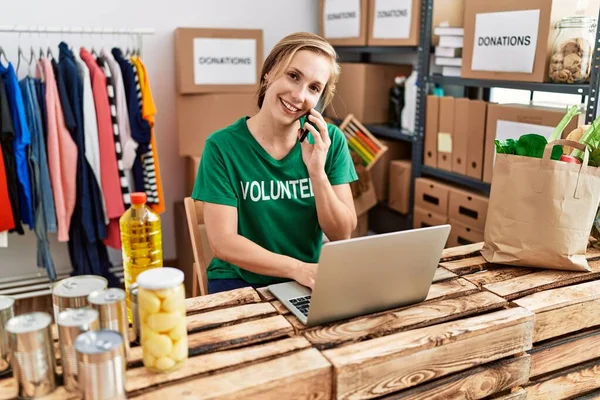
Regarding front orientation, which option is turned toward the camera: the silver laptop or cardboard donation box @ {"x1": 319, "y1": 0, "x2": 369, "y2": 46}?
the cardboard donation box

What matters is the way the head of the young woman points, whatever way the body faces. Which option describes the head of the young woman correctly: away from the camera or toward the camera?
toward the camera

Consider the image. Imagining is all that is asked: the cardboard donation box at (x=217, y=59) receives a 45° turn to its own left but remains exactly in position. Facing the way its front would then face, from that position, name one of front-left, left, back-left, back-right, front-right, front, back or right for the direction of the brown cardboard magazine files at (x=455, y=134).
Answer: front

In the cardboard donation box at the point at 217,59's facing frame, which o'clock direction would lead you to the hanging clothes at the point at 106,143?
The hanging clothes is roughly at 2 o'clock from the cardboard donation box.

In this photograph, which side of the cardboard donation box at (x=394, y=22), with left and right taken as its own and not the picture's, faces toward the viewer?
front

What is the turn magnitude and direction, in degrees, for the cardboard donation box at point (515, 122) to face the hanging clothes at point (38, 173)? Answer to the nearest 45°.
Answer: approximately 90° to its right

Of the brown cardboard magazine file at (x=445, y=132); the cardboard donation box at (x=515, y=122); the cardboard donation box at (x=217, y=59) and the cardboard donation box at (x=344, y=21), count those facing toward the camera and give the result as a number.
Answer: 4

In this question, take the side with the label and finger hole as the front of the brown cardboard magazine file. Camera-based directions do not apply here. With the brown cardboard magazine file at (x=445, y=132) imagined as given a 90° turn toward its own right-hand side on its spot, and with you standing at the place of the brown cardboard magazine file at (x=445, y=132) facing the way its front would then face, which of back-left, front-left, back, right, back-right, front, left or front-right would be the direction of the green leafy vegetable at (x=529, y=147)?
left

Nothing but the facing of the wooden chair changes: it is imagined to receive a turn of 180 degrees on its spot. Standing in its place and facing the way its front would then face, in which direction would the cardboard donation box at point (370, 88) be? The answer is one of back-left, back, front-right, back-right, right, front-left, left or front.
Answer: right

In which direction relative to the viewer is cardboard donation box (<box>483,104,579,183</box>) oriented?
toward the camera

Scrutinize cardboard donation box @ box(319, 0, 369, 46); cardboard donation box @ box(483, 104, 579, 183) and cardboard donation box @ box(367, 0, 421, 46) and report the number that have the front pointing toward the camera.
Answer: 3

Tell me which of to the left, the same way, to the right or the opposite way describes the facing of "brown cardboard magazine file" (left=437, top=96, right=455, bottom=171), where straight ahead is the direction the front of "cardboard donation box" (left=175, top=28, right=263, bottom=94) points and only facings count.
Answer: the same way

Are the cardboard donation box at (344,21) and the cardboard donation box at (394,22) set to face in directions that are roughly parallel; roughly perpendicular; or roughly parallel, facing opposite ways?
roughly parallel

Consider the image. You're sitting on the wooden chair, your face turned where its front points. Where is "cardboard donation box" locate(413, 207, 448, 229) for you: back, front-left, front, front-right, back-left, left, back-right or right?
left

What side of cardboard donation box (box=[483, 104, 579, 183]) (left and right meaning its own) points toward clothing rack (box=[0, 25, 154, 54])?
right

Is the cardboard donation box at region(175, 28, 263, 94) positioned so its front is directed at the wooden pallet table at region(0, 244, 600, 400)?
yes

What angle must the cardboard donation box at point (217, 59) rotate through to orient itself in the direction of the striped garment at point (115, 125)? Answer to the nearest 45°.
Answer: approximately 45° to its right

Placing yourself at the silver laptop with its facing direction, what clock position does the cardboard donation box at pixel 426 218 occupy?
The cardboard donation box is roughly at 2 o'clock from the silver laptop.

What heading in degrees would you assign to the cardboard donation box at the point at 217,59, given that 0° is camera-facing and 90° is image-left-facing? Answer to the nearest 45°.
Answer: approximately 0°

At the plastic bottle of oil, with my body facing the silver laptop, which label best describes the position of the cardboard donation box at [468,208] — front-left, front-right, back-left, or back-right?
front-left

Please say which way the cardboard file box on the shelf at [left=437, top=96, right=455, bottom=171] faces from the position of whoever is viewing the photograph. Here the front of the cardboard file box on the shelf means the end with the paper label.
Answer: facing the viewer
